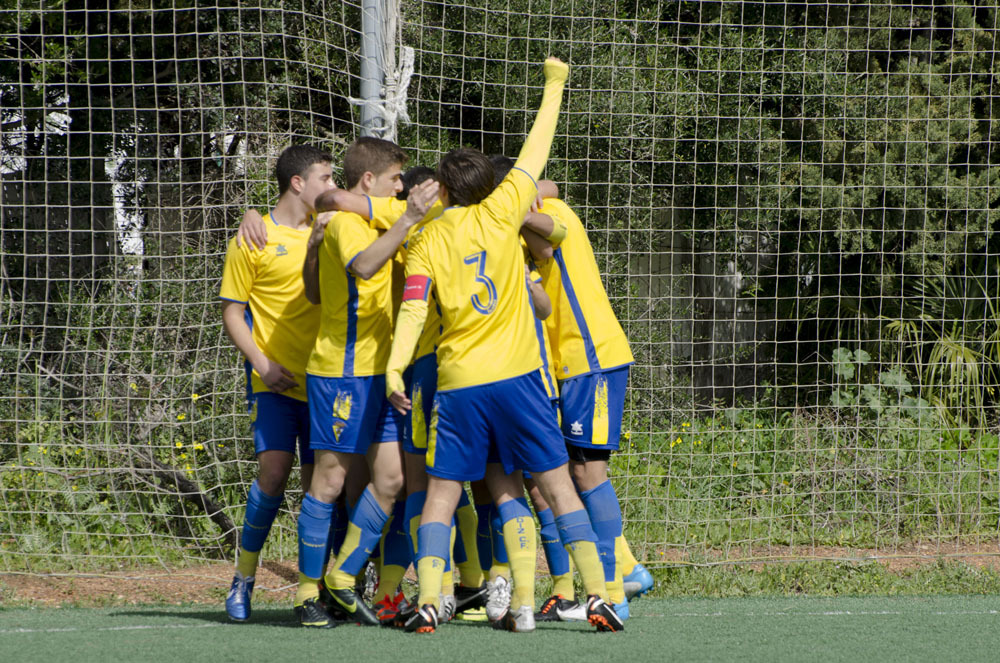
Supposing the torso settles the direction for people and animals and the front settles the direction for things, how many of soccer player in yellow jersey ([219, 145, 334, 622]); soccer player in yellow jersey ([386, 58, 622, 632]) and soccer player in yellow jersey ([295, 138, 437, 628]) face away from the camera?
1

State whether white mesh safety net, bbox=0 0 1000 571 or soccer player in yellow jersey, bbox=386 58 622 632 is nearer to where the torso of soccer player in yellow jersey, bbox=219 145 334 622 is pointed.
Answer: the soccer player in yellow jersey

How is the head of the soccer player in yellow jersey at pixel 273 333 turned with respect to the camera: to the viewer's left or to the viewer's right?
to the viewer's right

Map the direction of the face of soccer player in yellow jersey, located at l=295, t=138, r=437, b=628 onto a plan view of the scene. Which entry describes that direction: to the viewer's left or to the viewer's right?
to the viewer's right

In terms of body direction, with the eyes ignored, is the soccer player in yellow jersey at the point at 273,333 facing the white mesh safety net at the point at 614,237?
no

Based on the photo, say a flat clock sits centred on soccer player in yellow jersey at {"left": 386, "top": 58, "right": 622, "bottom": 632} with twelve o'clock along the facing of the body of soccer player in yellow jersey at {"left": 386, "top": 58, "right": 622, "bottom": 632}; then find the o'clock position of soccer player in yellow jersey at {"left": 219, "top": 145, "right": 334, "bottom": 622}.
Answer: soccer player in yellow jersey at {"left": 219, "top": 145, "right": 334, "bottom": 622} is roughly at 10 o'clock from soccer player in yellow jersey at {"left": 386, "top": 58, "right": 622, "bottom": 632}.

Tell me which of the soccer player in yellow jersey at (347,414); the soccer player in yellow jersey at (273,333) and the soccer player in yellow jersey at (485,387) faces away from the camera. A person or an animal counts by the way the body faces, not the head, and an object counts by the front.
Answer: the soccer player in yellow jersey at (485,387)

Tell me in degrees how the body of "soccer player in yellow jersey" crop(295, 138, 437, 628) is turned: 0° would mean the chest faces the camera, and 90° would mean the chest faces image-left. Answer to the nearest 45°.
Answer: approximately 270°

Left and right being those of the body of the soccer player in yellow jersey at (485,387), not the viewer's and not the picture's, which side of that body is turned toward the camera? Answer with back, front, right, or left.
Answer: back

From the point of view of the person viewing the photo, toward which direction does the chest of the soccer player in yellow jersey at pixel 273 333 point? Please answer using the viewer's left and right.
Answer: facing the viewer and to the right of the viewer
